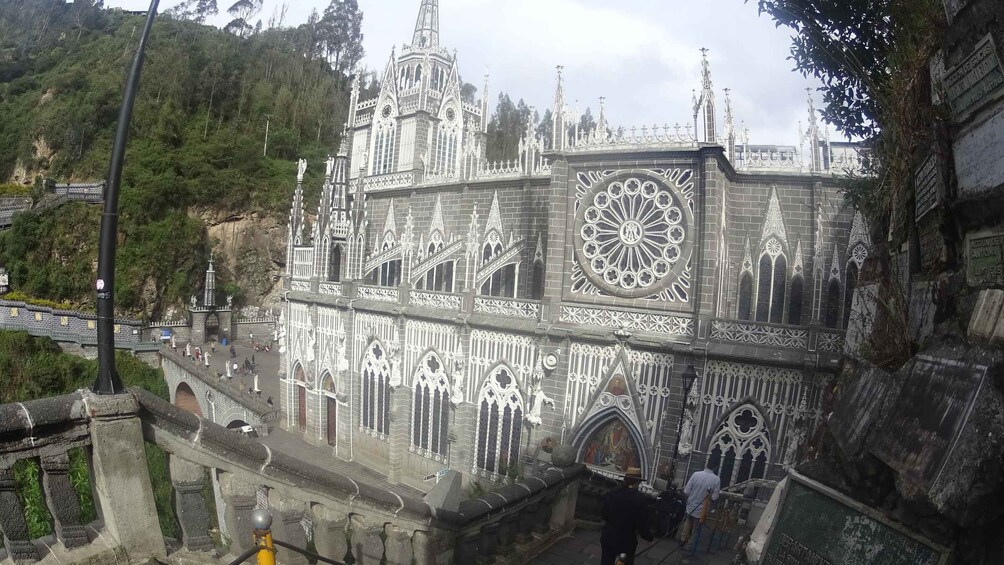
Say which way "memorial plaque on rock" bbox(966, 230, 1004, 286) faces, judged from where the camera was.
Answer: facing the viewer and to the left of the viewer

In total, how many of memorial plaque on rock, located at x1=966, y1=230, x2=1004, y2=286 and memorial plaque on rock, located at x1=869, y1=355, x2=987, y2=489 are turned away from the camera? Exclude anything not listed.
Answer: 0

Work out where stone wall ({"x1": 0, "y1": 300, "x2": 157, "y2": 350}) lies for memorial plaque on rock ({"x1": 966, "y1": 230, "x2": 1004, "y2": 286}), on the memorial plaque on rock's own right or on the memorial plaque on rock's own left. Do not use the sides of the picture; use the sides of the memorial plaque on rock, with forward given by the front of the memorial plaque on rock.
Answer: on the memorial plaque on rock's own right

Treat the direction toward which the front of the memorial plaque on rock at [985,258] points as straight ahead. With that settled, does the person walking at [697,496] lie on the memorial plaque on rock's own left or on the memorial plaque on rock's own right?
on the memorial plaque on rock's own right

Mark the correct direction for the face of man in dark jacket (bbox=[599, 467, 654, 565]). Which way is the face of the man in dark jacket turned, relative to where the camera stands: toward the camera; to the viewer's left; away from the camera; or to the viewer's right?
away from the camera

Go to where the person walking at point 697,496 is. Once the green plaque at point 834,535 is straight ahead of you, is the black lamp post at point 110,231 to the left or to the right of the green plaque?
right

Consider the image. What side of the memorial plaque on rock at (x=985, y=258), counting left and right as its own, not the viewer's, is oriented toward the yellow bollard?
front

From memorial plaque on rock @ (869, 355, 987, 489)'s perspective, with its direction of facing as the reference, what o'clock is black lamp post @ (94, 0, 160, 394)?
The black lamp post is roughly at 1 o'clock from the memorial plaque on rock.

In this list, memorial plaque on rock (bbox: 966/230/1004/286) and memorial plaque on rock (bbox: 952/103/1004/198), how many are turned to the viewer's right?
0

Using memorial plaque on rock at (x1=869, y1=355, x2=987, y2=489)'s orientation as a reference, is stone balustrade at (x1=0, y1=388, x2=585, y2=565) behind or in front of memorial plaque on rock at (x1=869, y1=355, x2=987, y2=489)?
in front
